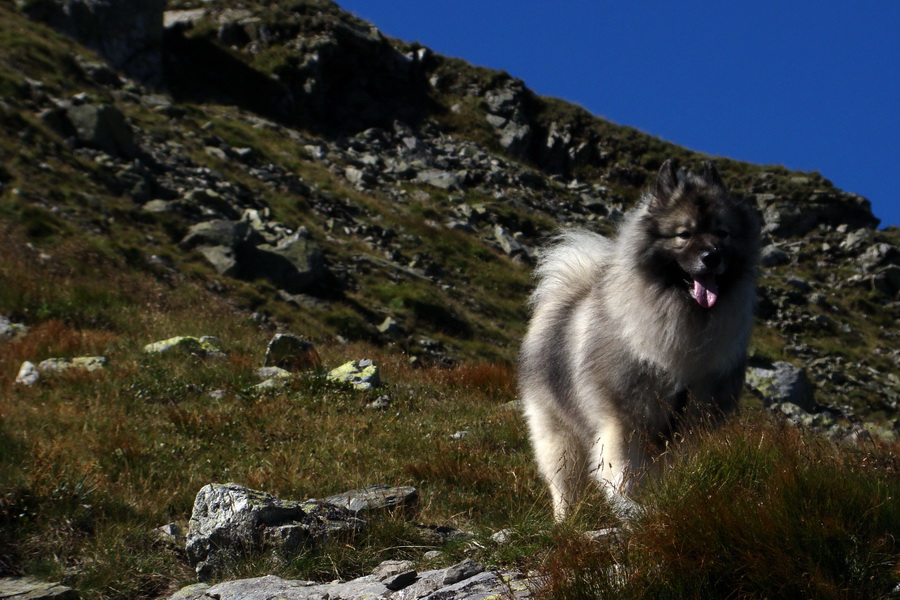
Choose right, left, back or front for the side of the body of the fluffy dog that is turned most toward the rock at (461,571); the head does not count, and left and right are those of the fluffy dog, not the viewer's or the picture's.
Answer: right

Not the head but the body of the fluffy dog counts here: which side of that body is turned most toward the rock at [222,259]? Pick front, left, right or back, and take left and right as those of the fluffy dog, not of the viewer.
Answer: back

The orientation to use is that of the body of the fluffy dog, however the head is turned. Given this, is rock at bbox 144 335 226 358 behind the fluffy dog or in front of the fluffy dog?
behind

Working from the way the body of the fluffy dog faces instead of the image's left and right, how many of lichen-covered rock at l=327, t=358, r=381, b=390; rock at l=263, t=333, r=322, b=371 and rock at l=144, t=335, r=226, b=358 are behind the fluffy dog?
3

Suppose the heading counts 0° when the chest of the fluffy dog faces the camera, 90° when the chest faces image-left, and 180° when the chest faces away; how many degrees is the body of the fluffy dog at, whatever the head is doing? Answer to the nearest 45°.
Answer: approximately 315°

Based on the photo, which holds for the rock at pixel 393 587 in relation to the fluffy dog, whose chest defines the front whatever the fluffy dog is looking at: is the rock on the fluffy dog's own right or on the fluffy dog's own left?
on the fluffy dog's own right

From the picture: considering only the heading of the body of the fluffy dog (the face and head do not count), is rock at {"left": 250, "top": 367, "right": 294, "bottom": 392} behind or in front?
behind

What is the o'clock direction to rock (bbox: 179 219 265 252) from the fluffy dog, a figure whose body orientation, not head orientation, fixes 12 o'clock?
The rock is roughly at 6 o'clock from the fluffy dog.

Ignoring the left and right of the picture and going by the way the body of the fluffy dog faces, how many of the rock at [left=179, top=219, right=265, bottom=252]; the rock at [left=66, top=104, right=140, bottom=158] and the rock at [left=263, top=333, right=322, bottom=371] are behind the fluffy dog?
3

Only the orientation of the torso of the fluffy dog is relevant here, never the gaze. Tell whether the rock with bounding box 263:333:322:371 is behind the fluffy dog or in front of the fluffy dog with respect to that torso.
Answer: behind
